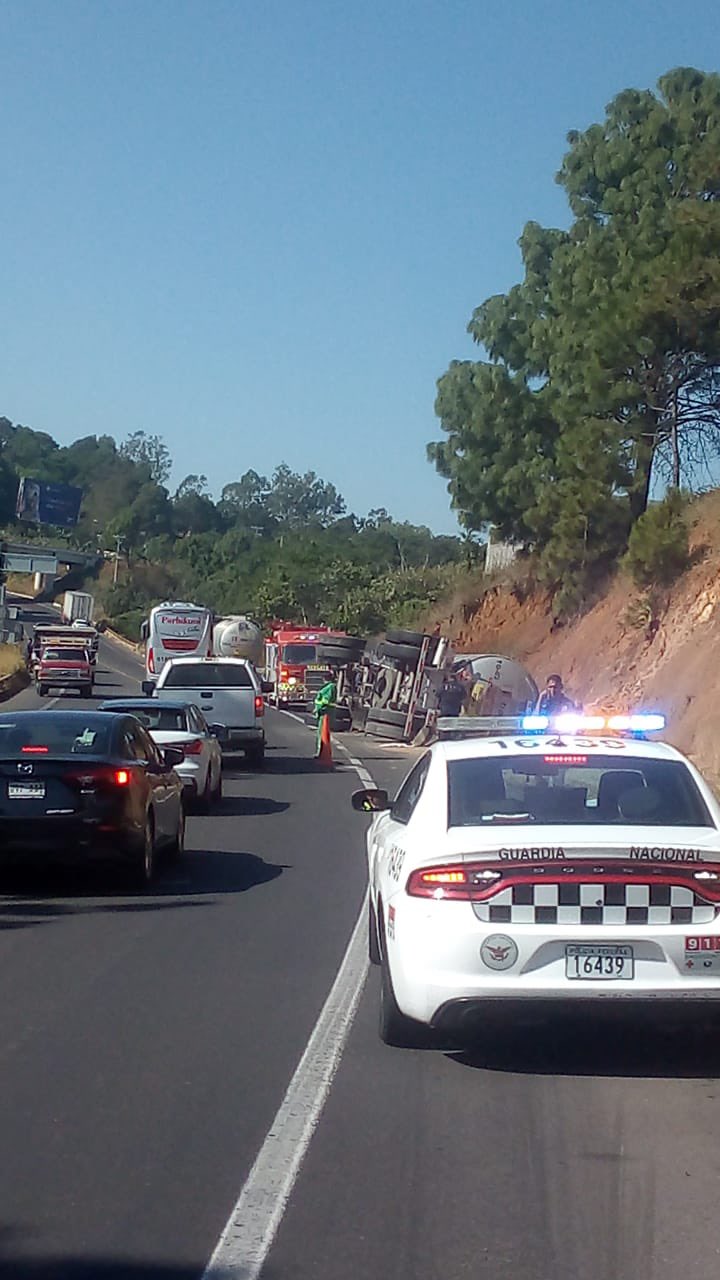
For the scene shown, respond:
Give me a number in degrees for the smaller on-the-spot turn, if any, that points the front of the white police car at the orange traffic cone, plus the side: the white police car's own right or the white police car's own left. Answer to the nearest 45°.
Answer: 0° — it already faces it

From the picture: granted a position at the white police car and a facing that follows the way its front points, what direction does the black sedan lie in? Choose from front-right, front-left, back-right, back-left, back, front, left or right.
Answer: front-left

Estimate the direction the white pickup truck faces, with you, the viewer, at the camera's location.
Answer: facing away from the viewer

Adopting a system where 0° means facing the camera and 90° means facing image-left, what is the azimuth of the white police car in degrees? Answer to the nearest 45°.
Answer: approximately 180°

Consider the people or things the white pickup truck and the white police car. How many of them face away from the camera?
2

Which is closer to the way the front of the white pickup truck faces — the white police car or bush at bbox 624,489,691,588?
the bush

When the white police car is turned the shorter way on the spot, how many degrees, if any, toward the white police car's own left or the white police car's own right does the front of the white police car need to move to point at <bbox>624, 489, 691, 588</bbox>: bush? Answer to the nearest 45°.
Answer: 0° — it already faces it

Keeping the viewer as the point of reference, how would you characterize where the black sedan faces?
facing away from the viewer
